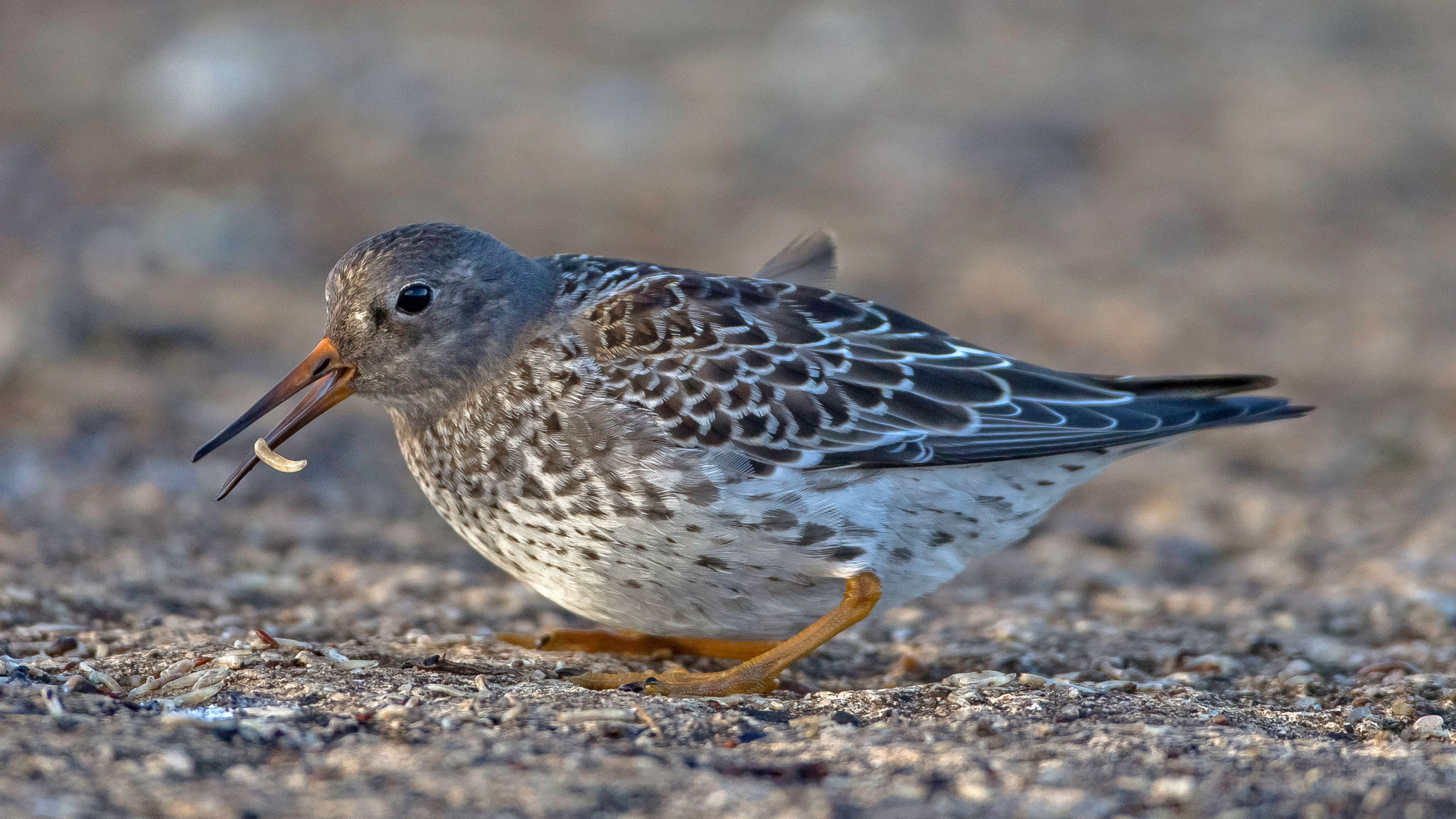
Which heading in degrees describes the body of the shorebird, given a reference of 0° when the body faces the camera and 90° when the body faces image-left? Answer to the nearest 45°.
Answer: approximately 90°

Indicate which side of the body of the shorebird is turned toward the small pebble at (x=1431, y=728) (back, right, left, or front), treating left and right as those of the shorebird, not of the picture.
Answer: back
